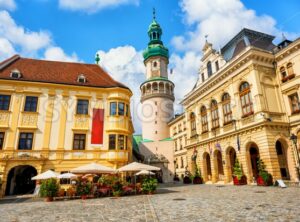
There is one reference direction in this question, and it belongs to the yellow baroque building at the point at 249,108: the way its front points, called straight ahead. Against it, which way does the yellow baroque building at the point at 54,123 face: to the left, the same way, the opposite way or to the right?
to the left

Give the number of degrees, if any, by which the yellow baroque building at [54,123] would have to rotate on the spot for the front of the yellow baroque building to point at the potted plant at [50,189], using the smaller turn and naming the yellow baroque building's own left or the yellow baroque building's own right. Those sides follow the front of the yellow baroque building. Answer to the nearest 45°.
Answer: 0° — it already faces it

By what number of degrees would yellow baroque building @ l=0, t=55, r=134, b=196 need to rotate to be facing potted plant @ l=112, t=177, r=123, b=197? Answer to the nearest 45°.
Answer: approximately 45° to its left

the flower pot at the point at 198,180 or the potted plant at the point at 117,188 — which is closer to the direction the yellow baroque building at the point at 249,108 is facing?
the potted plant

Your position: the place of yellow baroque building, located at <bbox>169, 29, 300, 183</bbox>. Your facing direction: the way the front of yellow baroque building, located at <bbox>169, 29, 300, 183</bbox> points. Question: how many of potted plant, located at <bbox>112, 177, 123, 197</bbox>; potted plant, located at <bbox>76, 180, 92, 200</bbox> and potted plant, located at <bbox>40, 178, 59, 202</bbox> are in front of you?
3

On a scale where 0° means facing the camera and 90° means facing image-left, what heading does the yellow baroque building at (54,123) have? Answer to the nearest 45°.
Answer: approximately 0°

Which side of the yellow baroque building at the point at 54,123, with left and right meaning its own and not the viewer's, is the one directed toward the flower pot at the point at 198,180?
left

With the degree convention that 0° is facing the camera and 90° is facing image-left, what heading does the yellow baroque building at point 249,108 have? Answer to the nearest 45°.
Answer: approximately 45°

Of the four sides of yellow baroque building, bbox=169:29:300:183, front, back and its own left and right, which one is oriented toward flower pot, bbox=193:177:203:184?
right

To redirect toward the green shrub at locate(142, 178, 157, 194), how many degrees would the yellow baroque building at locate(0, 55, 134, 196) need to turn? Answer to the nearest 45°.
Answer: approximately 45° to its left
